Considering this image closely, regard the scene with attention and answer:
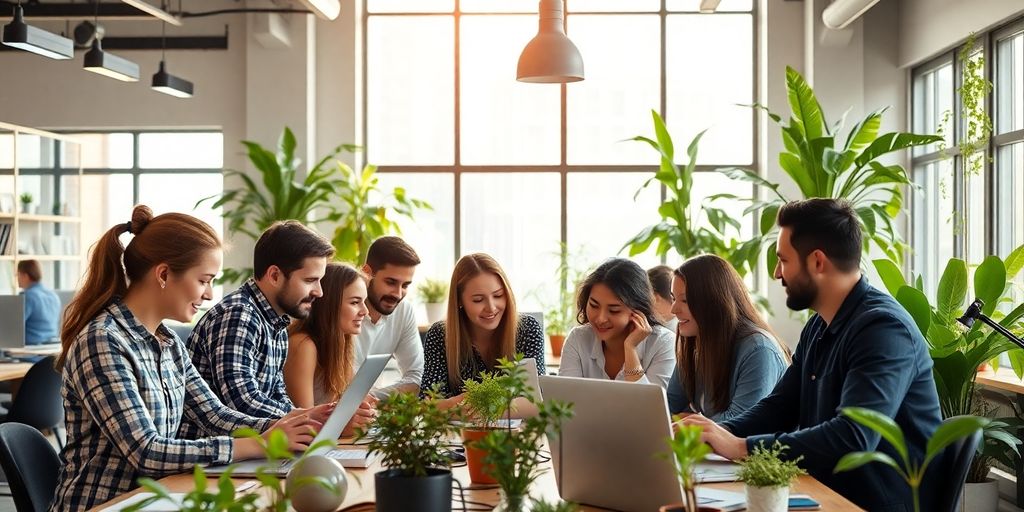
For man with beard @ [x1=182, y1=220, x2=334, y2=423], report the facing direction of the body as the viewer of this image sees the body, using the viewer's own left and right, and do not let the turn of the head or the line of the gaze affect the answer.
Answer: facing to the right of the viewer

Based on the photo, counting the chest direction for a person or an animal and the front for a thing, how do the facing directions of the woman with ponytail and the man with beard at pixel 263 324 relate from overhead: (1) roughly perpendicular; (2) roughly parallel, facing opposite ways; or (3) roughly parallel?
roughly parallel

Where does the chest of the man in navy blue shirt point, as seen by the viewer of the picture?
to the viewer's left

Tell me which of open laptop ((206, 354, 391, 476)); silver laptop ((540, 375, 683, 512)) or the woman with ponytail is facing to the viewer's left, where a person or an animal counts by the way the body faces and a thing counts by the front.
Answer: the open laptop

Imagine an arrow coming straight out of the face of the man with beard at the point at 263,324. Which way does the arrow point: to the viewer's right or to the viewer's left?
to the viewer's right

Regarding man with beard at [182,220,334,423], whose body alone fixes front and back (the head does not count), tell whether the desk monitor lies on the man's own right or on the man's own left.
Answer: on the man's own left

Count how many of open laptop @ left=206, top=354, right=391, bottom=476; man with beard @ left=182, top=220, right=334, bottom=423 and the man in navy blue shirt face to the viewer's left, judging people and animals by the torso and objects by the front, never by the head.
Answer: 2

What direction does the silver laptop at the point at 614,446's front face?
away from the camera

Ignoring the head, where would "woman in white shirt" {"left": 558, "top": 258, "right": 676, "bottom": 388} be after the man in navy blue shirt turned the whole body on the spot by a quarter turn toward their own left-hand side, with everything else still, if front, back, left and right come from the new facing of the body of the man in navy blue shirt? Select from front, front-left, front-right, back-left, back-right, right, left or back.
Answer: back-right

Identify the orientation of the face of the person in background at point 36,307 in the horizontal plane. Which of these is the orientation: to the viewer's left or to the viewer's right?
to the viewer's left

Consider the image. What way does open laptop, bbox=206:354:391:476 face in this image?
to the viewer's left

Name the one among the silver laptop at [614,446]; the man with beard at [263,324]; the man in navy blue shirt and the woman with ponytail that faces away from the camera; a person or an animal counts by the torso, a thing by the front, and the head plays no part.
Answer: the silver laptop

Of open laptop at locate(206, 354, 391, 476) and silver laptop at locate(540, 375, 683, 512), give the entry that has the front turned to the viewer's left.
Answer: the open laptop

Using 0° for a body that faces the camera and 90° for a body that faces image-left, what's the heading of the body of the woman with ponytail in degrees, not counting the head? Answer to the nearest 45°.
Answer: approximately 270°

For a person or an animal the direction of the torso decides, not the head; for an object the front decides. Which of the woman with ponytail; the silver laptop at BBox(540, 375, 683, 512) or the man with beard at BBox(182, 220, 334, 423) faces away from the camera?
the silver laptop

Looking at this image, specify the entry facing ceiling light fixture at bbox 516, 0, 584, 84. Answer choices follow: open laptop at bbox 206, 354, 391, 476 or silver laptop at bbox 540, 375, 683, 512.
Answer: the silver laptop

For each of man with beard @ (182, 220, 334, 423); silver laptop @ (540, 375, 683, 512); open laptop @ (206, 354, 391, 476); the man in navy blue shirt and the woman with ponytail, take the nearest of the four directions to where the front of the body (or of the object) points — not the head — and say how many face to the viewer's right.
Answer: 2

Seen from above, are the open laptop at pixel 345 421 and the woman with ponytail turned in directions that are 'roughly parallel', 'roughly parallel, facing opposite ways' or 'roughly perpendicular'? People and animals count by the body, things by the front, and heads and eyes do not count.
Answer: roughly parallel, facing opposite ways
